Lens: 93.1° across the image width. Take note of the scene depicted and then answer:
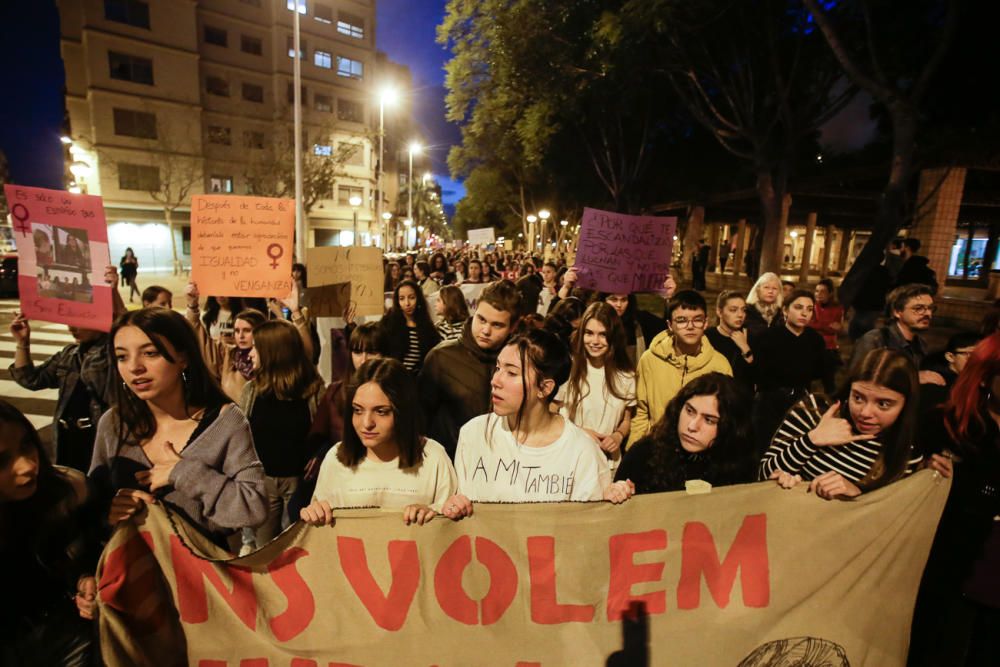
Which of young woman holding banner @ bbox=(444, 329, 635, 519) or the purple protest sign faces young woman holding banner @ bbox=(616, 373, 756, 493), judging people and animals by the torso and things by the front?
the purple protest sign

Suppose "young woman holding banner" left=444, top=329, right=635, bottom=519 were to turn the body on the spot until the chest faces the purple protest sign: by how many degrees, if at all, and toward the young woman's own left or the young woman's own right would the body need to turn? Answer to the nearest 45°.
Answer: approximately 180°

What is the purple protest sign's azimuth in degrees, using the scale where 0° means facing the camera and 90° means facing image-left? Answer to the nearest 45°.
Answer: approximately 0°

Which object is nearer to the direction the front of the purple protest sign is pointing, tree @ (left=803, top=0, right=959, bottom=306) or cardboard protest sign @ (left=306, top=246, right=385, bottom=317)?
the cardboard protest sign

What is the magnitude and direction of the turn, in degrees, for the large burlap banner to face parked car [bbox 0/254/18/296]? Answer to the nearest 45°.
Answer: approximately 135° to its right

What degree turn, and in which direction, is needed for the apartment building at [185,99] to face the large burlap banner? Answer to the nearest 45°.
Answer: approximately 45° to its right

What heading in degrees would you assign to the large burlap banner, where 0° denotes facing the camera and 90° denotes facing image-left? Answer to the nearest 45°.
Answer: approximately 0°

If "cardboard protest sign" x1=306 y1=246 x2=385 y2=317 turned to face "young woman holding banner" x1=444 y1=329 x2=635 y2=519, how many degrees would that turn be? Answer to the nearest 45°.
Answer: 0° — it already faces them

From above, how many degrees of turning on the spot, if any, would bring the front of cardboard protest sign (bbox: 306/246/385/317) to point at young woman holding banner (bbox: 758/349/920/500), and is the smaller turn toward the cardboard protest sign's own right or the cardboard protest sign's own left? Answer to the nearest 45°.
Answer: approximately 45° to the cardboard protest sign's own left

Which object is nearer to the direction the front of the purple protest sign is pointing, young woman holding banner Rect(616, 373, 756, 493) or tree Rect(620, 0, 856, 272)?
the young woman holding banner

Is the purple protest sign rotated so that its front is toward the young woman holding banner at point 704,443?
yes

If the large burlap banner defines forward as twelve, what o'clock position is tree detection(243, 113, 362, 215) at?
The tree is roughly at 5 o'clock from the large burlap banner.
